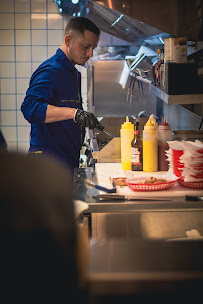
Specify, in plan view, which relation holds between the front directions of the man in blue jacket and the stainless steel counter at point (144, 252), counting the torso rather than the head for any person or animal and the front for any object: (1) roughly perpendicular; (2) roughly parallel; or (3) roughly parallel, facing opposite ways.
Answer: roughly perpendicular

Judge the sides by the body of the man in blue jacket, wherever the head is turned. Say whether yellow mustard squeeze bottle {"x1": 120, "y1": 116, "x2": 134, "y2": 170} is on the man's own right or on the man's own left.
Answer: on the man's own right

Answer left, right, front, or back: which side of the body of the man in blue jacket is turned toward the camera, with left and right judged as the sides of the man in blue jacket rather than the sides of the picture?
right

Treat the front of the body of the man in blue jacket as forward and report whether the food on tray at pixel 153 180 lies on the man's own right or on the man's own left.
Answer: on the man's own right

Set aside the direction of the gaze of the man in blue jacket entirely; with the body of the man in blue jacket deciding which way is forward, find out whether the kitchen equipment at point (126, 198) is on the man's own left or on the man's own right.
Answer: on the man's own right

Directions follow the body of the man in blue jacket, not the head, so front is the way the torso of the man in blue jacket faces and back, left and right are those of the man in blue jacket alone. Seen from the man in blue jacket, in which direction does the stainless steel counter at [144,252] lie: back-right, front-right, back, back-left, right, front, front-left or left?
right

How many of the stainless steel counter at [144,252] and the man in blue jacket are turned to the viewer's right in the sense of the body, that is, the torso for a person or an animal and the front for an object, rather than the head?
1

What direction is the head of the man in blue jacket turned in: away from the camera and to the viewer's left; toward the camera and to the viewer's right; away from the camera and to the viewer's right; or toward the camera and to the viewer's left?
toward the camera and to the viewer's right

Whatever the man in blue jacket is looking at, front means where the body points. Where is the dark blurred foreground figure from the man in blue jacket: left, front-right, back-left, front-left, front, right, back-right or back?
right
